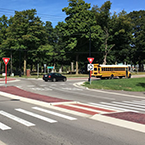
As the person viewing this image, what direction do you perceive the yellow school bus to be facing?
facing away from the viewer and to the right of the viewer

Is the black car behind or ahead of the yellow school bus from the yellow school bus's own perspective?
behind
